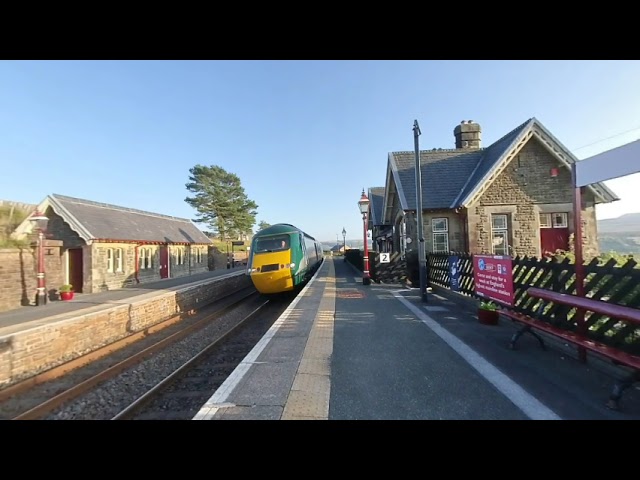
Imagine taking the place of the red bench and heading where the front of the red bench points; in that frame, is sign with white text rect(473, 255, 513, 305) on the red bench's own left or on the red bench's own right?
on the red bench's own right

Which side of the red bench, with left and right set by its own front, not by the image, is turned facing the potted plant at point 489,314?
right

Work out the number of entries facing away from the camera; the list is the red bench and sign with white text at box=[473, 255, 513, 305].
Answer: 0

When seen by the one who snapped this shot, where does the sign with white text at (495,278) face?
facing the viewer and to the left of the viewer

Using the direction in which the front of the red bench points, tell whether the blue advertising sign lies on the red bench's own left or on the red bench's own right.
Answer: on the red bench's own right

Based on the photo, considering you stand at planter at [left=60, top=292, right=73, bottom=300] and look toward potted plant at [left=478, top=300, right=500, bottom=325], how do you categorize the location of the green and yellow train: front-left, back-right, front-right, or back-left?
front-left

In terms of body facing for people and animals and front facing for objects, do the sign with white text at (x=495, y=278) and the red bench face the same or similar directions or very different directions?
same or similar directions

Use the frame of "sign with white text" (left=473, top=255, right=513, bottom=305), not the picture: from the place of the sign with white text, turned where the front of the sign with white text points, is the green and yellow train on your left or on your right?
on your right

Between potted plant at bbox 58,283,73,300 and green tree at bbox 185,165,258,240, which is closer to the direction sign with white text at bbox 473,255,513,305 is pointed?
the potted plant

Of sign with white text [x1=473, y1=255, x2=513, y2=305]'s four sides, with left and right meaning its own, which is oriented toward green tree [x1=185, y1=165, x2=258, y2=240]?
right

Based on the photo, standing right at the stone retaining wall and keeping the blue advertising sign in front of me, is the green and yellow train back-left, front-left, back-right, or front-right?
front-left
